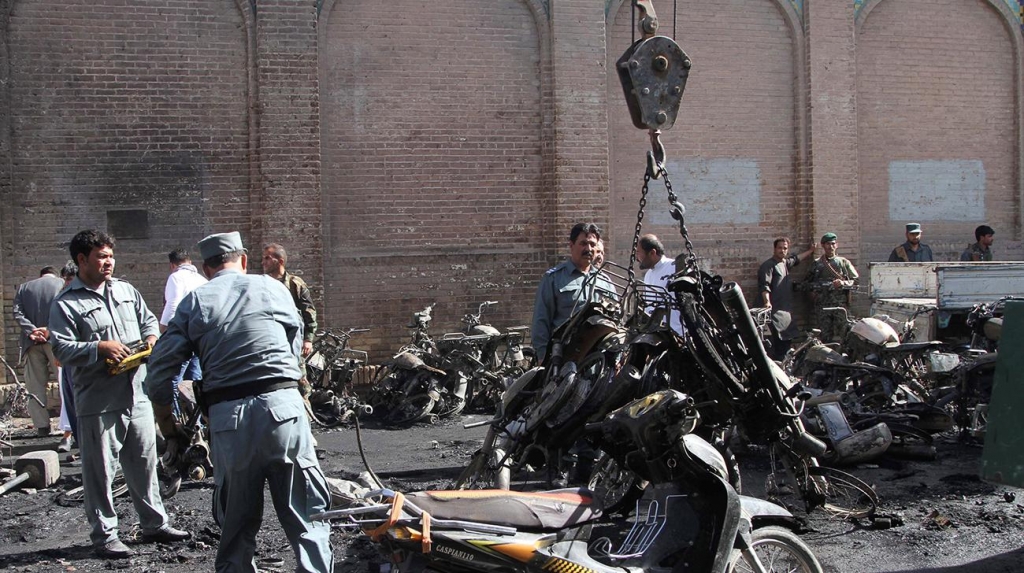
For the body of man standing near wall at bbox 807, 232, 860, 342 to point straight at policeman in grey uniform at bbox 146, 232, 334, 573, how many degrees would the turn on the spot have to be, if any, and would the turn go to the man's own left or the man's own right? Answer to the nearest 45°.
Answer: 0° — they already face them

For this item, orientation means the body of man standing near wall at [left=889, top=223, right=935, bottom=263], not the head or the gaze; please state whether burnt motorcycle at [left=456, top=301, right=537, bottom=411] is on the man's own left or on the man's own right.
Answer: on the man's own right

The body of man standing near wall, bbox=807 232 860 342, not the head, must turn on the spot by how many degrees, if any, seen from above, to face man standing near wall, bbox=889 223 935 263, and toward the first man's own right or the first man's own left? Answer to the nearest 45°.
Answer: approximately 135° to the first man's own left

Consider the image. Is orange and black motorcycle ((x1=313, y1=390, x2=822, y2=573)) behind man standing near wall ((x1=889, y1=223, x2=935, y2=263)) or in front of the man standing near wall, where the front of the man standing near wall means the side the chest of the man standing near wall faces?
in front

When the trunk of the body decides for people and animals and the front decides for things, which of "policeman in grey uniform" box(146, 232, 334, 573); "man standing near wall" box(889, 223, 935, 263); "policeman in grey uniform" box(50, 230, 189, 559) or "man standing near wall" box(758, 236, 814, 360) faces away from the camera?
"policeman in grey uniform" box(146, 232, 334, 573)

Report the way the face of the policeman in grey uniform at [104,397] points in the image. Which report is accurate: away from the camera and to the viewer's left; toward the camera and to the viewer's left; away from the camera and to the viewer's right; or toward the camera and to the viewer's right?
toward the camera and to the viewer's right

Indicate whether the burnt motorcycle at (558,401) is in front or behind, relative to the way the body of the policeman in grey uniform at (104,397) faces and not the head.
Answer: in front

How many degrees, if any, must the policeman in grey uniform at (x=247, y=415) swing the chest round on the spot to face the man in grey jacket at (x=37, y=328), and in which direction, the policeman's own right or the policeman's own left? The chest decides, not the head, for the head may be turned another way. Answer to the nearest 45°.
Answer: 0° — they already face them

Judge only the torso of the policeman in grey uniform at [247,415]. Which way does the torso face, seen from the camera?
away from the camera

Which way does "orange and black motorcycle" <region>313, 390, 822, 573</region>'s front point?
to the viewer's right
